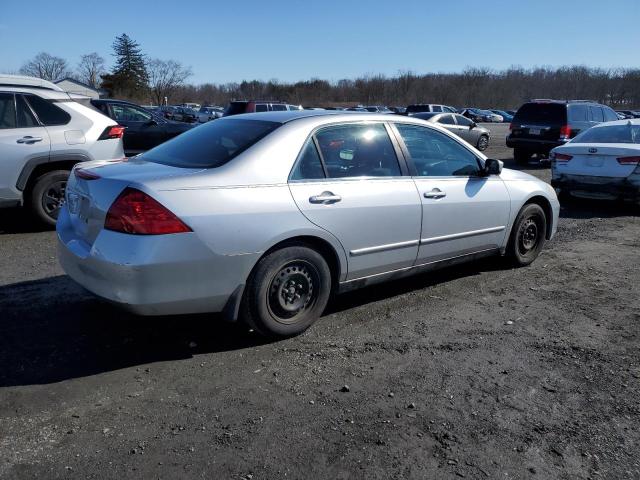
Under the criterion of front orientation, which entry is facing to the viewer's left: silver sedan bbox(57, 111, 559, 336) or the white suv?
the white suv

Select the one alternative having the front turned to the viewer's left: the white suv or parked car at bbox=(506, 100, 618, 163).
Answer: the white suv

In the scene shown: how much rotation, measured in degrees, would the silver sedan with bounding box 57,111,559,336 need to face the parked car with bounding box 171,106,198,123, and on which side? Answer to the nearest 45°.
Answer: approximately 45° to its left

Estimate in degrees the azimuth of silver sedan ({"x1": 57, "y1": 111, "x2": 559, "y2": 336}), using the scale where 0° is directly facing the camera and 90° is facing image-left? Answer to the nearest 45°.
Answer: approximately 225°

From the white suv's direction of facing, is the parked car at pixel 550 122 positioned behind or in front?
behind

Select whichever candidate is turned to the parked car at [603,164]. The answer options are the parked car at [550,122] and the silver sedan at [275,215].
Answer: the silver sedan

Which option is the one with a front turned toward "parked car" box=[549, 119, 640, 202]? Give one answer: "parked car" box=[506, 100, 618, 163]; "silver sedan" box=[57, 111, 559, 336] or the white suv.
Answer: the silver sedan

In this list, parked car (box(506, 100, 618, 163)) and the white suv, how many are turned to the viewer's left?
1

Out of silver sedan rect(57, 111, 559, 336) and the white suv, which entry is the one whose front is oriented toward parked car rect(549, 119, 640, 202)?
the silver sedan

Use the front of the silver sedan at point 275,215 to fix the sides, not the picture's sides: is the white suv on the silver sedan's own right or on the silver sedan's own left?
on the silver sedan's own left

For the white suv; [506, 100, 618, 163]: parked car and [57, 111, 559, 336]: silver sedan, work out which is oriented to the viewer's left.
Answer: the white suv

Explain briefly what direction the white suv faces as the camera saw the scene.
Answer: facing to the left of the viewer

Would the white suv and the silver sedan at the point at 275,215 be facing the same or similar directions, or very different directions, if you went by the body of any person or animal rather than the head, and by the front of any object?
very different directions
